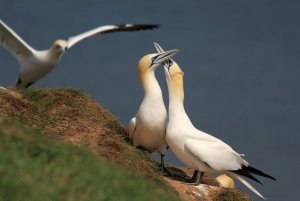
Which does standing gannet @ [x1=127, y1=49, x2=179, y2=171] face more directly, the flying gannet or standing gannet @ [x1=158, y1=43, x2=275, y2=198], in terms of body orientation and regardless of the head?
the standing gannet

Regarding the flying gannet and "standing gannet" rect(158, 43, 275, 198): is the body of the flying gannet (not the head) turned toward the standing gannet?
yes

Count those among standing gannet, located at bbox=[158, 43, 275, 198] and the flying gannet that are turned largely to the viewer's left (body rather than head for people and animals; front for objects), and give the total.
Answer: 1

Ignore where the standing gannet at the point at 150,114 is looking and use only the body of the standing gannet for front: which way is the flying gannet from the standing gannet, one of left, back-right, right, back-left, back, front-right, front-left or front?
back

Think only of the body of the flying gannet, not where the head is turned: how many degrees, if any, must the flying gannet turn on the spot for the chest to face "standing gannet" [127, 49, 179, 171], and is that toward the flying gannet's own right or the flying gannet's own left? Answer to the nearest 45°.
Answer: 0° — it already faces it

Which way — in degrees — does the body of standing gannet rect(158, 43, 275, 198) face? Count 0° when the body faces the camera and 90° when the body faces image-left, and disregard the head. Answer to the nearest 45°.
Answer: approximately 90°

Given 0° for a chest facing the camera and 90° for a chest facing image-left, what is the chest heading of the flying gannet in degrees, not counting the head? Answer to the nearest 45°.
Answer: approximately 315°

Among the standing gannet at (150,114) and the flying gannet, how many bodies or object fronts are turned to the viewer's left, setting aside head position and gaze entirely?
0

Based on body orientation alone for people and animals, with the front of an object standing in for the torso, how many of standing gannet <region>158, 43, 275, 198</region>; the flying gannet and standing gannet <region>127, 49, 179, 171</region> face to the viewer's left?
1

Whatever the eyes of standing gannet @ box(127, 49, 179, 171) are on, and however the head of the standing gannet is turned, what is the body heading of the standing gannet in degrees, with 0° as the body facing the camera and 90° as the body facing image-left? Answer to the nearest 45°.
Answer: approximately 315°
